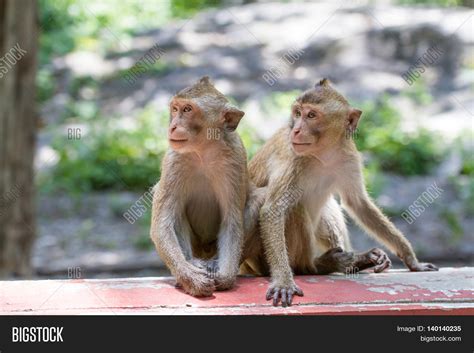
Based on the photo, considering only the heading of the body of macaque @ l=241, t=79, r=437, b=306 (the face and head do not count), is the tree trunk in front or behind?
behind

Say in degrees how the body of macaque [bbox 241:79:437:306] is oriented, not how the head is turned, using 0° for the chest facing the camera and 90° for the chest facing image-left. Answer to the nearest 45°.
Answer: approximately 315°

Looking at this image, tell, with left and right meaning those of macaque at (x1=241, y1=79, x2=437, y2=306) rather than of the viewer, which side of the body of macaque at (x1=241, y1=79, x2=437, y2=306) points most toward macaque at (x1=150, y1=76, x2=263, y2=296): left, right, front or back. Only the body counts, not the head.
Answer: right
